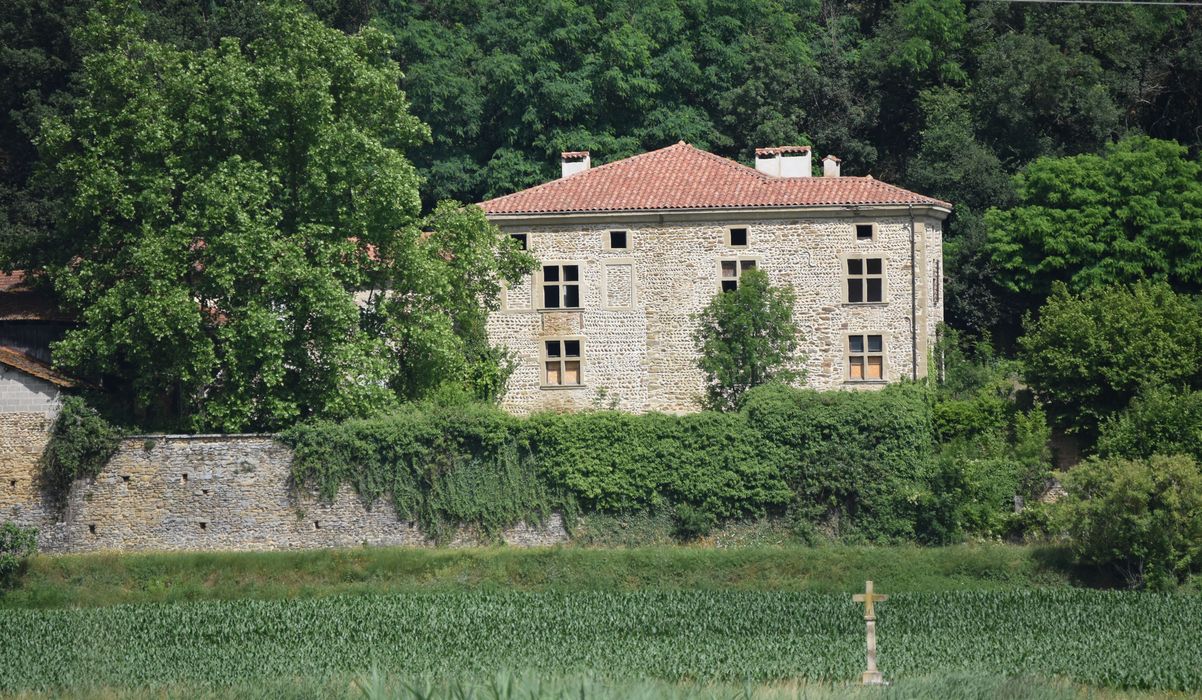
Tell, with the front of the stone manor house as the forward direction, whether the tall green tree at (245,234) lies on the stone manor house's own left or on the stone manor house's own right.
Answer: on the stone manor house's own right

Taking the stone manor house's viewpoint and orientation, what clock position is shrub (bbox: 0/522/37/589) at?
The shrub is roughly at 2 o'clock from the stone manor house.

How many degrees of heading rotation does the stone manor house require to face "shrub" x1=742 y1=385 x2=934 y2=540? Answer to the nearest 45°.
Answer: approximately 45° to its left

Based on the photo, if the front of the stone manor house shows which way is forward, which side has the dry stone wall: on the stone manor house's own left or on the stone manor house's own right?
on the stone manor house's own right

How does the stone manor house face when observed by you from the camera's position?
facing the viewer

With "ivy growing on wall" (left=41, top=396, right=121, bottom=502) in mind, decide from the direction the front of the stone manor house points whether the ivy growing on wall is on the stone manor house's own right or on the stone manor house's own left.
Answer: on the stone manor house's own right
